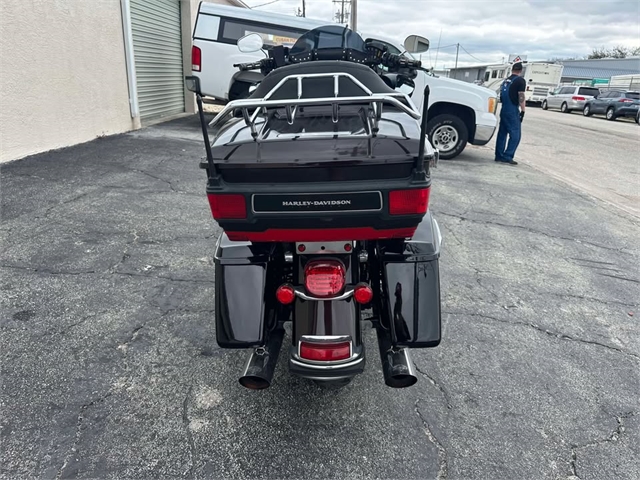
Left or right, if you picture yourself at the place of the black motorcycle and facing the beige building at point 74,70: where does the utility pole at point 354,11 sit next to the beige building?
right

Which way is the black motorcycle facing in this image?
away from the camera

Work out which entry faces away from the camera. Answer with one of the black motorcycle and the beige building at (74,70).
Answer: the black motorcycle

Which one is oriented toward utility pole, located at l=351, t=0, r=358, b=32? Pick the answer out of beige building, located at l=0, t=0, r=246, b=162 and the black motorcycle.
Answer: the black motorcycle

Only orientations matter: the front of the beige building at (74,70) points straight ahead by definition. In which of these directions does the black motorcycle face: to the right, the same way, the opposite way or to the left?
to the left

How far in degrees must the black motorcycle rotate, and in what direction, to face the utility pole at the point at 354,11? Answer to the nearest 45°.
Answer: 0° — it already faces it

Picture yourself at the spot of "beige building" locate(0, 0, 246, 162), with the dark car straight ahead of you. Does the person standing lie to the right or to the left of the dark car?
right

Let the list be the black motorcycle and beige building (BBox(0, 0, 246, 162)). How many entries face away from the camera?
1

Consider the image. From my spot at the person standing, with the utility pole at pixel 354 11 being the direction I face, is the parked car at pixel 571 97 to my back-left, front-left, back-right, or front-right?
front-right
